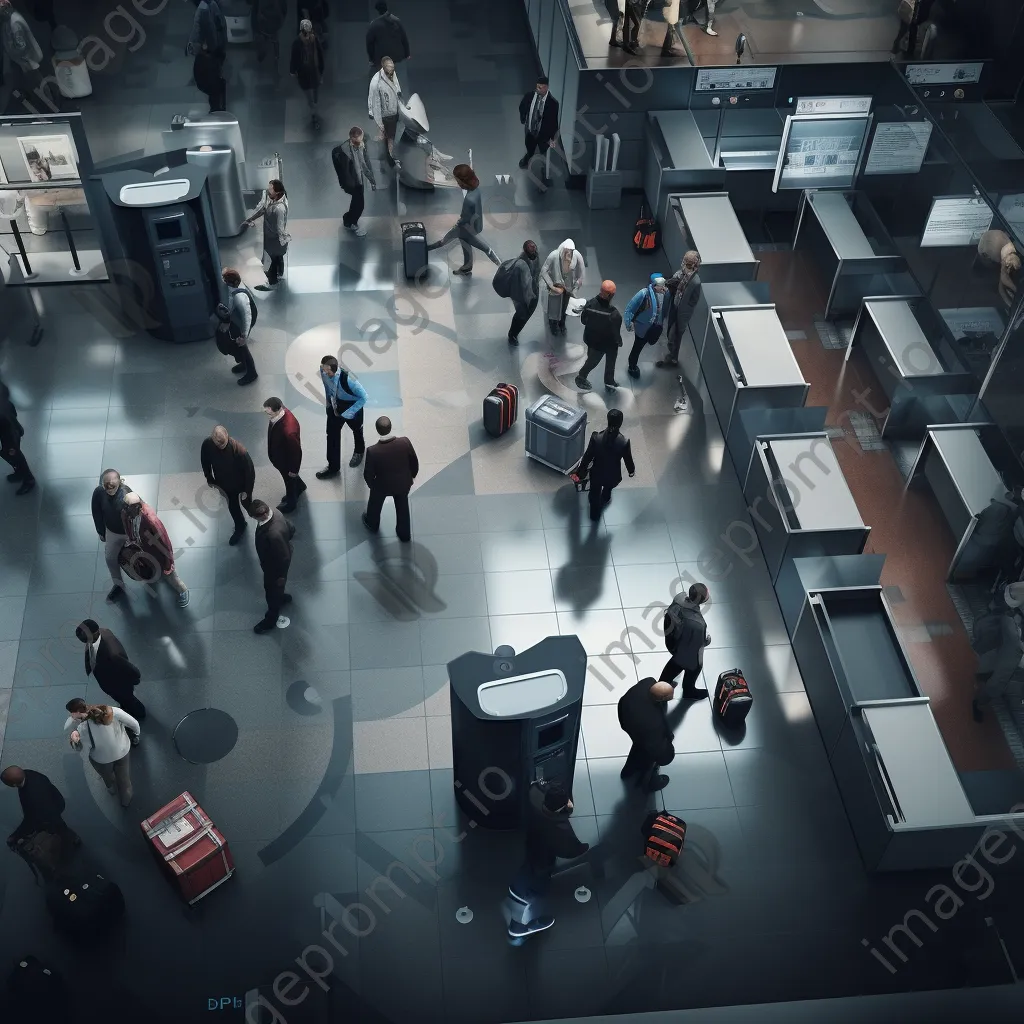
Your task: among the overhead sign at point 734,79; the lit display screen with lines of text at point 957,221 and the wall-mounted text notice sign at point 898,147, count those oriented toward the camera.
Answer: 3

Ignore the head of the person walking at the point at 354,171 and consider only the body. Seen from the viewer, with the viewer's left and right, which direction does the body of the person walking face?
facing the viewer and to the right of the viewer

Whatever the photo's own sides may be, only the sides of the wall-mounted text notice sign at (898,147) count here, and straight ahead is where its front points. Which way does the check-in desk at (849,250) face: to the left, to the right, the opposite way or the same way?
to the right

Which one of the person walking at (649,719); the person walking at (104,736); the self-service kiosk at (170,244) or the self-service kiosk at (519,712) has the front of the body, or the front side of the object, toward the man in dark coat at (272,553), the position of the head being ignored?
the self-service kiosk at (170,244)

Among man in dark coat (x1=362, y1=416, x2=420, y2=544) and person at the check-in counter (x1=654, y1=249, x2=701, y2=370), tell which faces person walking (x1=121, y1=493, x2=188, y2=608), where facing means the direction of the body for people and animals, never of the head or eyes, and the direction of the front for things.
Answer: person at the check-in counter (x1=654, y1=249, x2=701, y2=370)

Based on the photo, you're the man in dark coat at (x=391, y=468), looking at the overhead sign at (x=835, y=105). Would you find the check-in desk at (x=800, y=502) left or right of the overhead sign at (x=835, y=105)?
right

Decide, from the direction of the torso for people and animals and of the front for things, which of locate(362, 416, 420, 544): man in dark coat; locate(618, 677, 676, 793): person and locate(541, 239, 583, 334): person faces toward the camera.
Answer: locate(541, 239, 583, 334): person

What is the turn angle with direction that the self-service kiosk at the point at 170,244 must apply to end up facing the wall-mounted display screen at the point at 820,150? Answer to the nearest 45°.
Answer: approximately 90° to its left

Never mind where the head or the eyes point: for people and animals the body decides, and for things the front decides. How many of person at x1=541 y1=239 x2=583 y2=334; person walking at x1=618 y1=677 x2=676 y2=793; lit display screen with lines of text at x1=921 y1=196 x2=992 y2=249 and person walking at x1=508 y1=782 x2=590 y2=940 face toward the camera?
2

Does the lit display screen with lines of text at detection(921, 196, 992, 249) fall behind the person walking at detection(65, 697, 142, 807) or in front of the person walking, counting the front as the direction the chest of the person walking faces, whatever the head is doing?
behind

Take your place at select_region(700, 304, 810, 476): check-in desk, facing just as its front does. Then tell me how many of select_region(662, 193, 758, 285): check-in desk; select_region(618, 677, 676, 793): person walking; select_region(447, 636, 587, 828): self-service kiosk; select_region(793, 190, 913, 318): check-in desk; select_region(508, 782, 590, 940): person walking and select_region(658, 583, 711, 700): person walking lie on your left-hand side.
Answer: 4

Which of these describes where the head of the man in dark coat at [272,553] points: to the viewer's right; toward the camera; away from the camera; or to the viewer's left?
to the viewer's left
